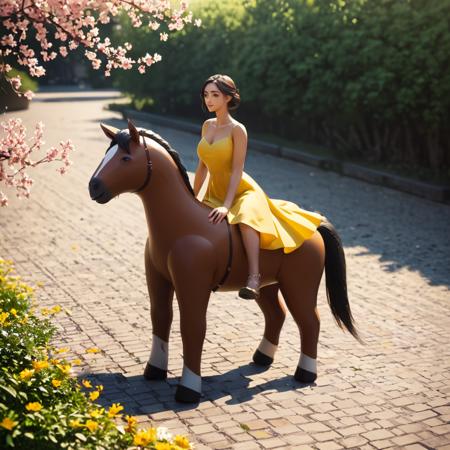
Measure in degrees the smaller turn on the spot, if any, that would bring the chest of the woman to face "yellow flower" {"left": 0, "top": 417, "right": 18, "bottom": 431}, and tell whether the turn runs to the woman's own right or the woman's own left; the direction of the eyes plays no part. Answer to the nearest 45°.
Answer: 0° — they already face it

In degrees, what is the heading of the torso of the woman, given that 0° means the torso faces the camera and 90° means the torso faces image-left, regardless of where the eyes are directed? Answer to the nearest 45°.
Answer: approximately 45°

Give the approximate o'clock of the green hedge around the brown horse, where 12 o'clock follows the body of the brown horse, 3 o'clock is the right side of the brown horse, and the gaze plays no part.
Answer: The green hedge is roughly at 5 o'clock from the brown horse.

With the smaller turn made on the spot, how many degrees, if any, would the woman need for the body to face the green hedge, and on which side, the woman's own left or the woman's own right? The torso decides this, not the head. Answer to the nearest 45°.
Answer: approximately 135° to the woman's own right

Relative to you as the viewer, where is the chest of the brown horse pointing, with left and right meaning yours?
facing the viewer and to the left of the viewer

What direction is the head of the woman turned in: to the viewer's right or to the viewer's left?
to the viewer's left

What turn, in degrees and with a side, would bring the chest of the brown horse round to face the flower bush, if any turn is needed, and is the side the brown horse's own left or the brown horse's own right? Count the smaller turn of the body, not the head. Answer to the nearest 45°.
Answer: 0° — it already faces it

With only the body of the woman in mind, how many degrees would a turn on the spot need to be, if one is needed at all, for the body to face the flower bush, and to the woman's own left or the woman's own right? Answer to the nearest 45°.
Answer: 0° — they already face it

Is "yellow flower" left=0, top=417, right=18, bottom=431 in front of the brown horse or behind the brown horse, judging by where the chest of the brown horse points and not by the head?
in front
